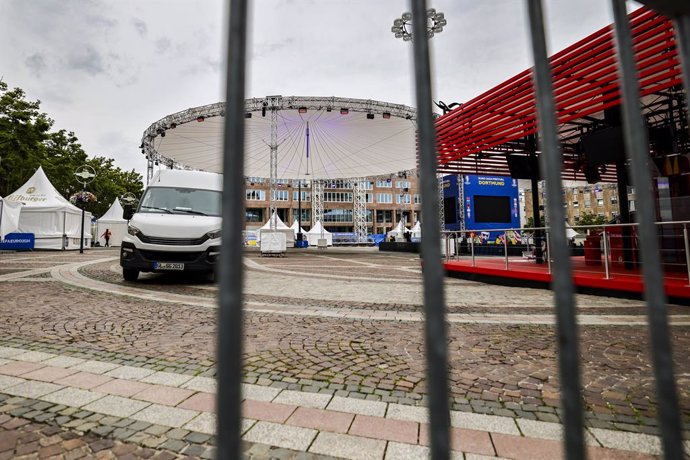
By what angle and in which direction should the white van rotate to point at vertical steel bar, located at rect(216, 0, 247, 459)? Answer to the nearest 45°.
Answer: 0° — it already faces it

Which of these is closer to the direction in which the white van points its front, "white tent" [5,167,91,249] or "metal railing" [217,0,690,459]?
the metal railing

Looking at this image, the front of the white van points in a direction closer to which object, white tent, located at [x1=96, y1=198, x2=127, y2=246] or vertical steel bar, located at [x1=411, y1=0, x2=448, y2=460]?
the vertical steel bar

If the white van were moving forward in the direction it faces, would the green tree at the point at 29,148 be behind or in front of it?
behind

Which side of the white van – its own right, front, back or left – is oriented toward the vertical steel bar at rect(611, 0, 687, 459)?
front

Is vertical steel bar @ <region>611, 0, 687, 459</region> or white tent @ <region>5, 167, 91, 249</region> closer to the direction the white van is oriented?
the vertical steel bar

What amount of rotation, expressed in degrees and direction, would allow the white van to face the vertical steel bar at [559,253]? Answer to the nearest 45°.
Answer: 0° — it already faces it

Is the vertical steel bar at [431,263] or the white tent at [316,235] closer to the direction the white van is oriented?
the vertical steel bar

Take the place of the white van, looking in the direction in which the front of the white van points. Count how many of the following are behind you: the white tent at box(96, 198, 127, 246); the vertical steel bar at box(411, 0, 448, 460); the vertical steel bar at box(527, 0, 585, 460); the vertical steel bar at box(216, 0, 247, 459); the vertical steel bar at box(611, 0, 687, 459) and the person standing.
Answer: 2

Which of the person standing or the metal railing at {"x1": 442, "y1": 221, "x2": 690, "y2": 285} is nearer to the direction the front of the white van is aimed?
the metal railing

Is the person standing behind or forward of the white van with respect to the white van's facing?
behind

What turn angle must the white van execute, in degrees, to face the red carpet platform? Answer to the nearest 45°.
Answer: approximately 45° to its left

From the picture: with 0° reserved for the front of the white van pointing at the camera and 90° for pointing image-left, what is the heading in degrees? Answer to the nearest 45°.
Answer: approximately 0°
